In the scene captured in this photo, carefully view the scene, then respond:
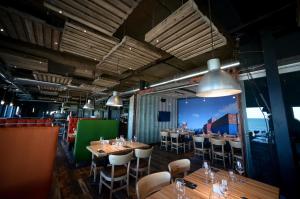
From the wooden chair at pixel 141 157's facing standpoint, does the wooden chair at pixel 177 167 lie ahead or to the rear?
to the rear

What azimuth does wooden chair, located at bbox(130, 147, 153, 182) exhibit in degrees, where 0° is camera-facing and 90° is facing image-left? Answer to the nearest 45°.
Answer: approximately 135°

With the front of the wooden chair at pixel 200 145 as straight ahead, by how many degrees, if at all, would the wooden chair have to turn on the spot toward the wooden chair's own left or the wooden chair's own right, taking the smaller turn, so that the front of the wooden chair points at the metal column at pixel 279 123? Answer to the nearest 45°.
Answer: approximately 90° to the wooden chair's own right

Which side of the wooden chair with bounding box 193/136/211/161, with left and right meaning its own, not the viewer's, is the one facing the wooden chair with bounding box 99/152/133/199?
back

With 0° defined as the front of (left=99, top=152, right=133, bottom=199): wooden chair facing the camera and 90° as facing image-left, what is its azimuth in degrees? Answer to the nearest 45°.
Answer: approximately 135°

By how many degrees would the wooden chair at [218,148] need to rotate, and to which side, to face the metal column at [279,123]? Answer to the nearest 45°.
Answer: approximately 90° to its right

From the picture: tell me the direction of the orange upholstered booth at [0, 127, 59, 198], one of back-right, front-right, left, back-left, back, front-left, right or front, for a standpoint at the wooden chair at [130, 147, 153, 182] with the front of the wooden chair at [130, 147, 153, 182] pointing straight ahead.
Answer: left

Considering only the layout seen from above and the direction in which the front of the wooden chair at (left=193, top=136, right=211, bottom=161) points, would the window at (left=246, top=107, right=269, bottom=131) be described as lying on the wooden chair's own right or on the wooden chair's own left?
on the wooden chair's own right

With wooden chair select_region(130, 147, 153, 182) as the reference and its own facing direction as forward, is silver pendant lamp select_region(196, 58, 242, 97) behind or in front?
behind

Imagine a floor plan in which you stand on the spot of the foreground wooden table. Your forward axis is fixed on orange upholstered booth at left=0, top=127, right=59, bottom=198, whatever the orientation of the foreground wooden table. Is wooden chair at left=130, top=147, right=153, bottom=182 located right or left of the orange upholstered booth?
right
